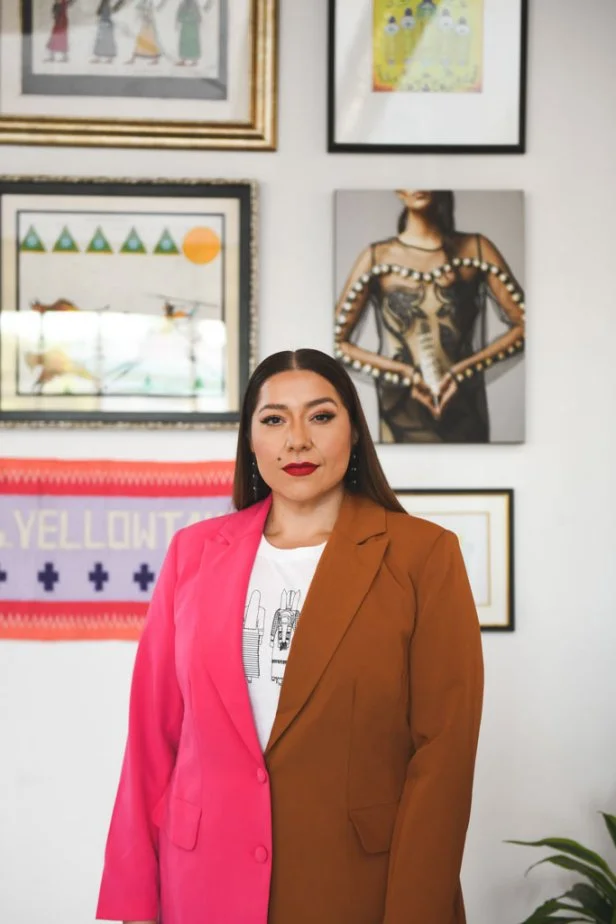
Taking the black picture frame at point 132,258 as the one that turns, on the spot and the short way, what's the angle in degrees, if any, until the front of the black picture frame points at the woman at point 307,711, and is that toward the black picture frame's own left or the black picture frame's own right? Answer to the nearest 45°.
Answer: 0° — it already faces them

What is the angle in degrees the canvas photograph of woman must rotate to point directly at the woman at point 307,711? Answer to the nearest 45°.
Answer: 0° — it already faces them

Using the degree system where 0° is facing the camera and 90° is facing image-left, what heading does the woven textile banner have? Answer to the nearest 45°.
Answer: approximately 0°

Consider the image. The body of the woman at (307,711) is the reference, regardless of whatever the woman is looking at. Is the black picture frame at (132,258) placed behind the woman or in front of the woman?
behind
